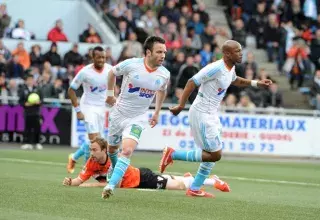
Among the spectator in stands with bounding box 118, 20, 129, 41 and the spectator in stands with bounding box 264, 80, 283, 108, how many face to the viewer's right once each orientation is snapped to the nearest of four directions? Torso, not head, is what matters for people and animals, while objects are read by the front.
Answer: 0

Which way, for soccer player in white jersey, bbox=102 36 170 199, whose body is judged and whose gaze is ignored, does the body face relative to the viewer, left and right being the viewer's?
facing the viewer and to the right of the viewer

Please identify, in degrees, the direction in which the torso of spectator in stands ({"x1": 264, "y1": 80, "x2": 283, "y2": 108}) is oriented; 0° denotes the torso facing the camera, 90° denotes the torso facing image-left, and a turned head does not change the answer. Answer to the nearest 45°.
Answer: approximately 0°

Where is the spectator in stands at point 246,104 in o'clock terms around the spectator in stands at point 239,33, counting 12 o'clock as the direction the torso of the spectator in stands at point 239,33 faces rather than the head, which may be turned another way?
the spectator in stands at point 246,104 is roughly at 12 o'clock from the spectator in stands at point 239,33.

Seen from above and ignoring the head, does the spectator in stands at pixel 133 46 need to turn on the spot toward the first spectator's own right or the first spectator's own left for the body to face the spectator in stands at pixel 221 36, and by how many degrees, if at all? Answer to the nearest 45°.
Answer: approximately 135° to the first spectator's own left

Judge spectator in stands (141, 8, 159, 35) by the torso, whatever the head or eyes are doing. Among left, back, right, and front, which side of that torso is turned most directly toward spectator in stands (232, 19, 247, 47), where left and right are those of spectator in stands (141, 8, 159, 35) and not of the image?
left
